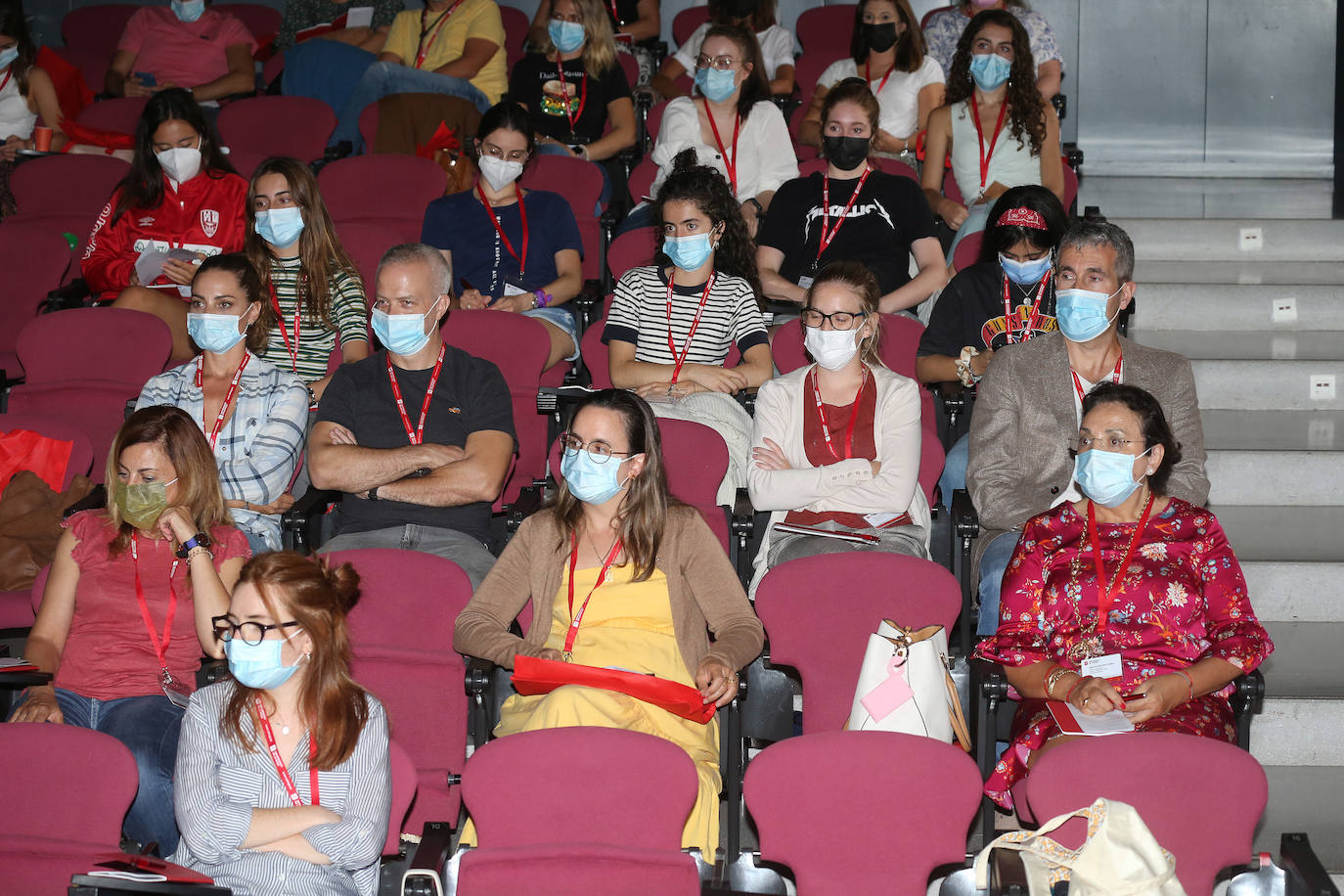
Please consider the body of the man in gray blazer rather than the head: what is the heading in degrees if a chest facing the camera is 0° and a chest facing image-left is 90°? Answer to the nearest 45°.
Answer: approximately 0°

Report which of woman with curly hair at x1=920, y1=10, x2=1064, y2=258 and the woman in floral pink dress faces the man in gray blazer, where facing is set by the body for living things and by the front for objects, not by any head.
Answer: the woman with curly hair

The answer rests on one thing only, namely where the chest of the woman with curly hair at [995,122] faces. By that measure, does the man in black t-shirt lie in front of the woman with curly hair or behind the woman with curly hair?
in front

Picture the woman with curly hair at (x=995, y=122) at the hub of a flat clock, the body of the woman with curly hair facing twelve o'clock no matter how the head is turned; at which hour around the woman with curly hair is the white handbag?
The white handbag is roughly at 12 o'clock from the woman with curly hair.

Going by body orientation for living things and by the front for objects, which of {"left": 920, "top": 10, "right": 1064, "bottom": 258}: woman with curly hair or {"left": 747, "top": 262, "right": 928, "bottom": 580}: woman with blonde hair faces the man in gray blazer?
the woman with curly hair

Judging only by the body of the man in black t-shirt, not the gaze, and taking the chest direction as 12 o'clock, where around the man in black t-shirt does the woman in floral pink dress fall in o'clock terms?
The woman in floral pink dress is roughly at 10 o'clock from the man in black t-shirt.

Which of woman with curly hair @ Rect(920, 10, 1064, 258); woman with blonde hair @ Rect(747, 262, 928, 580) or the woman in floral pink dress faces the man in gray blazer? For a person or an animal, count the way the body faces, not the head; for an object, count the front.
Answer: the woman with curly hair

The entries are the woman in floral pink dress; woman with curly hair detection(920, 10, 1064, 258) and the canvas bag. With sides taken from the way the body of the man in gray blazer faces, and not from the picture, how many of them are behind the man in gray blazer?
1

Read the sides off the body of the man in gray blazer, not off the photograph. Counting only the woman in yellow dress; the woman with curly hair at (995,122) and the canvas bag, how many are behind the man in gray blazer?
1

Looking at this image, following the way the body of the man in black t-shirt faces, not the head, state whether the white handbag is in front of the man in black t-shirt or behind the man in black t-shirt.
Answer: in front

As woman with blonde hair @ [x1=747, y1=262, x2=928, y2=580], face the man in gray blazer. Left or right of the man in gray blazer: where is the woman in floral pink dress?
right

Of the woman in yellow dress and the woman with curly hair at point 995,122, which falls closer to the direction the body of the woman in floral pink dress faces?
the woman in yellow dress

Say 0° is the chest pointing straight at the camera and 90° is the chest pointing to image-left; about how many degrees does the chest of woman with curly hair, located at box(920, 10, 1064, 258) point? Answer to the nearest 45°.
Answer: approximately 0°

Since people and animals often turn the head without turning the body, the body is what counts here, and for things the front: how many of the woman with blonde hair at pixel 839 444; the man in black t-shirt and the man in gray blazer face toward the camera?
3
